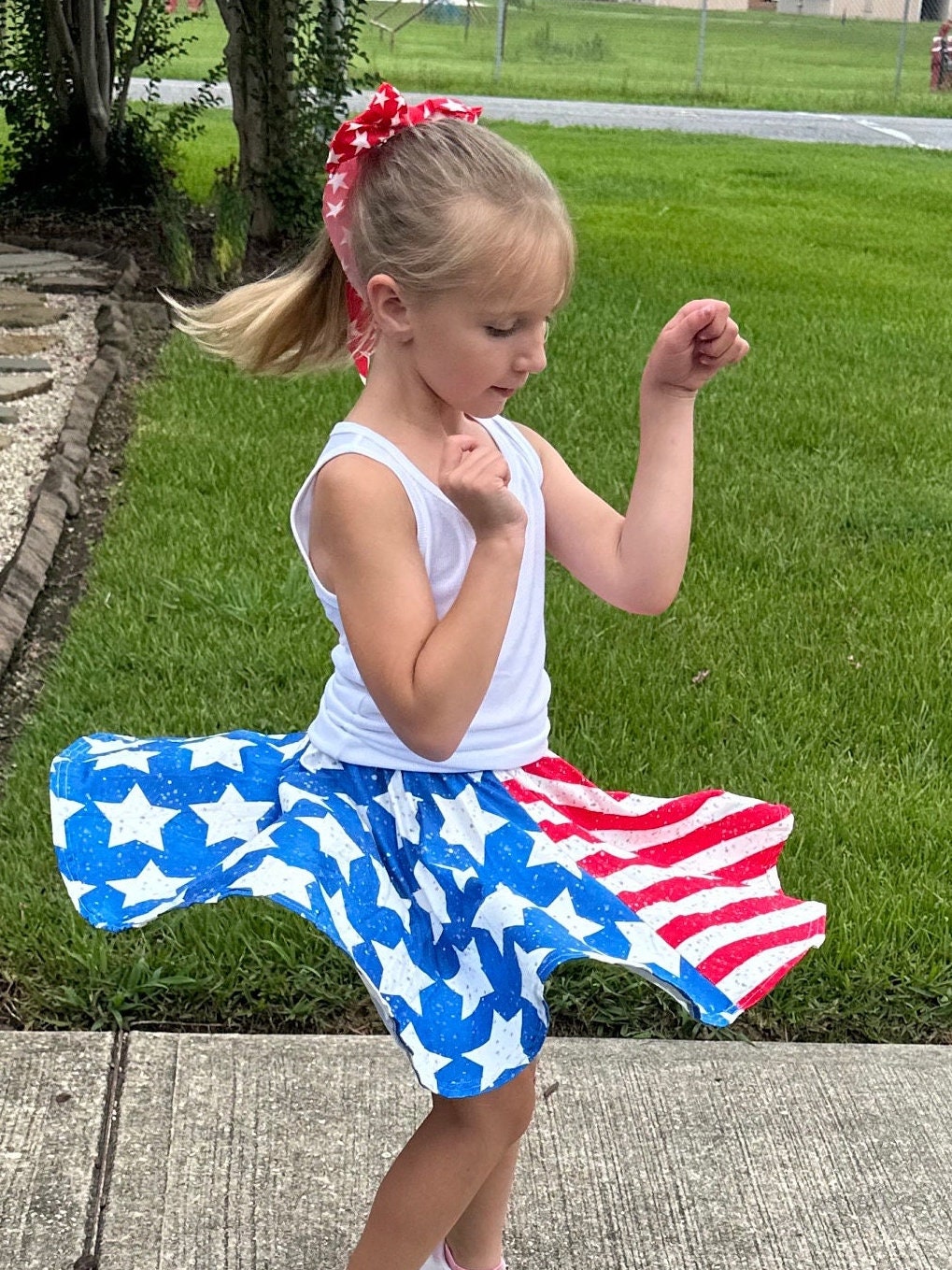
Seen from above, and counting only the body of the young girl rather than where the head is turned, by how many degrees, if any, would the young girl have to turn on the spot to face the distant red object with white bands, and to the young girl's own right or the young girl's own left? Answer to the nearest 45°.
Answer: approximately 135° to the young girl's own left

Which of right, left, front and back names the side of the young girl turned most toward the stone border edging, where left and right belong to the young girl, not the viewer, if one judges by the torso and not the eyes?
back

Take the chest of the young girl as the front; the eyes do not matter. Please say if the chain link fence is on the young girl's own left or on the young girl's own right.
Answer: on the young girl's own left

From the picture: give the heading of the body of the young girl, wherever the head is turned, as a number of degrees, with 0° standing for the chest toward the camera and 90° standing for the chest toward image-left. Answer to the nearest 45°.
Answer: approximately 315°
